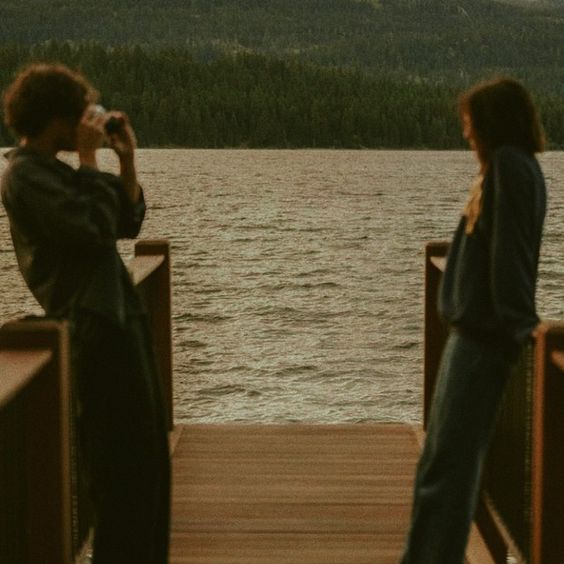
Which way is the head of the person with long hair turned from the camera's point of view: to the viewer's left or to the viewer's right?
to the viewer's left

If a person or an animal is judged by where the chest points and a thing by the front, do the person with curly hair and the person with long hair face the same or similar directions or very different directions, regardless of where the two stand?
very different directions

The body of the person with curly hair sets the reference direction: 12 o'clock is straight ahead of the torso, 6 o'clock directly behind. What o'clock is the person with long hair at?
The person with long hair is roughly at 12 o'clock from the person with curly hair.

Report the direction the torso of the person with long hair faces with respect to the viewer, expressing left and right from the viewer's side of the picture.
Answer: facing to the left of the viewer

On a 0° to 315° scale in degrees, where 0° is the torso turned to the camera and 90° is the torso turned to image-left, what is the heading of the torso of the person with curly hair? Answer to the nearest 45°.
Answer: approximately 270°

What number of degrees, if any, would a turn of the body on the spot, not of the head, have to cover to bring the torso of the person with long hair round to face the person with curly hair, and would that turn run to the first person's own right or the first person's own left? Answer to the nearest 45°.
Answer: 0° — they already face them

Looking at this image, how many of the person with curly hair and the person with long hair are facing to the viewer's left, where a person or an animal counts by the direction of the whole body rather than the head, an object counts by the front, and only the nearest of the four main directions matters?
1
